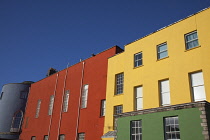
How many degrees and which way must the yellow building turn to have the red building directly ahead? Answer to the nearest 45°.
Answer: approximately 90° to its right

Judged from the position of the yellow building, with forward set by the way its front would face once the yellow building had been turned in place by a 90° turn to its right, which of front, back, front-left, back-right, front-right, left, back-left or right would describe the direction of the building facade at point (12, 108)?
front

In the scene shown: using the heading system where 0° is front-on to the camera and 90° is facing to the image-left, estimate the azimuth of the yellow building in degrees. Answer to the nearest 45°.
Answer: approximately 45°
